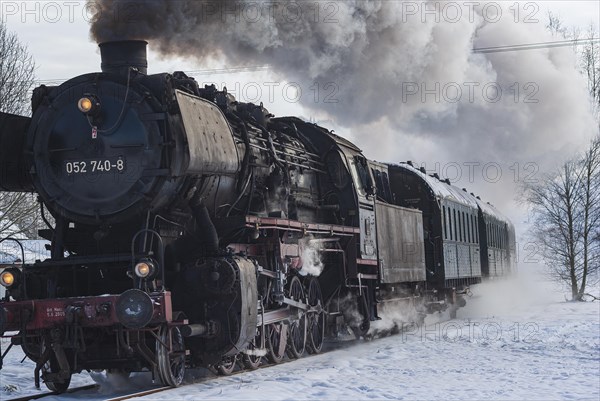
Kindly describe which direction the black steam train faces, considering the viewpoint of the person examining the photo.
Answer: facing the viewer and to the left of the viewer

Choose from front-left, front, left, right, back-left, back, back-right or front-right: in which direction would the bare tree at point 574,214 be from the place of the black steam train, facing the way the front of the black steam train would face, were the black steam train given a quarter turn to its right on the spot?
right

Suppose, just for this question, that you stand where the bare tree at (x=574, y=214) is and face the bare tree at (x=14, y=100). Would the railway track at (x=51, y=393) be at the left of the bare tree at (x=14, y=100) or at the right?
left

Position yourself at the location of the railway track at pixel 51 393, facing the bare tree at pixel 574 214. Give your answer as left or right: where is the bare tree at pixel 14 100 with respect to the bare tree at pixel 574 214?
left

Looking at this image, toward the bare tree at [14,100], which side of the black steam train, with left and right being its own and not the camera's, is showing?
right

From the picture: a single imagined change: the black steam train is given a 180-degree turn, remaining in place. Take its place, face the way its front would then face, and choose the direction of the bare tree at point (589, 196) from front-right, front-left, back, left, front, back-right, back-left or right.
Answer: front
